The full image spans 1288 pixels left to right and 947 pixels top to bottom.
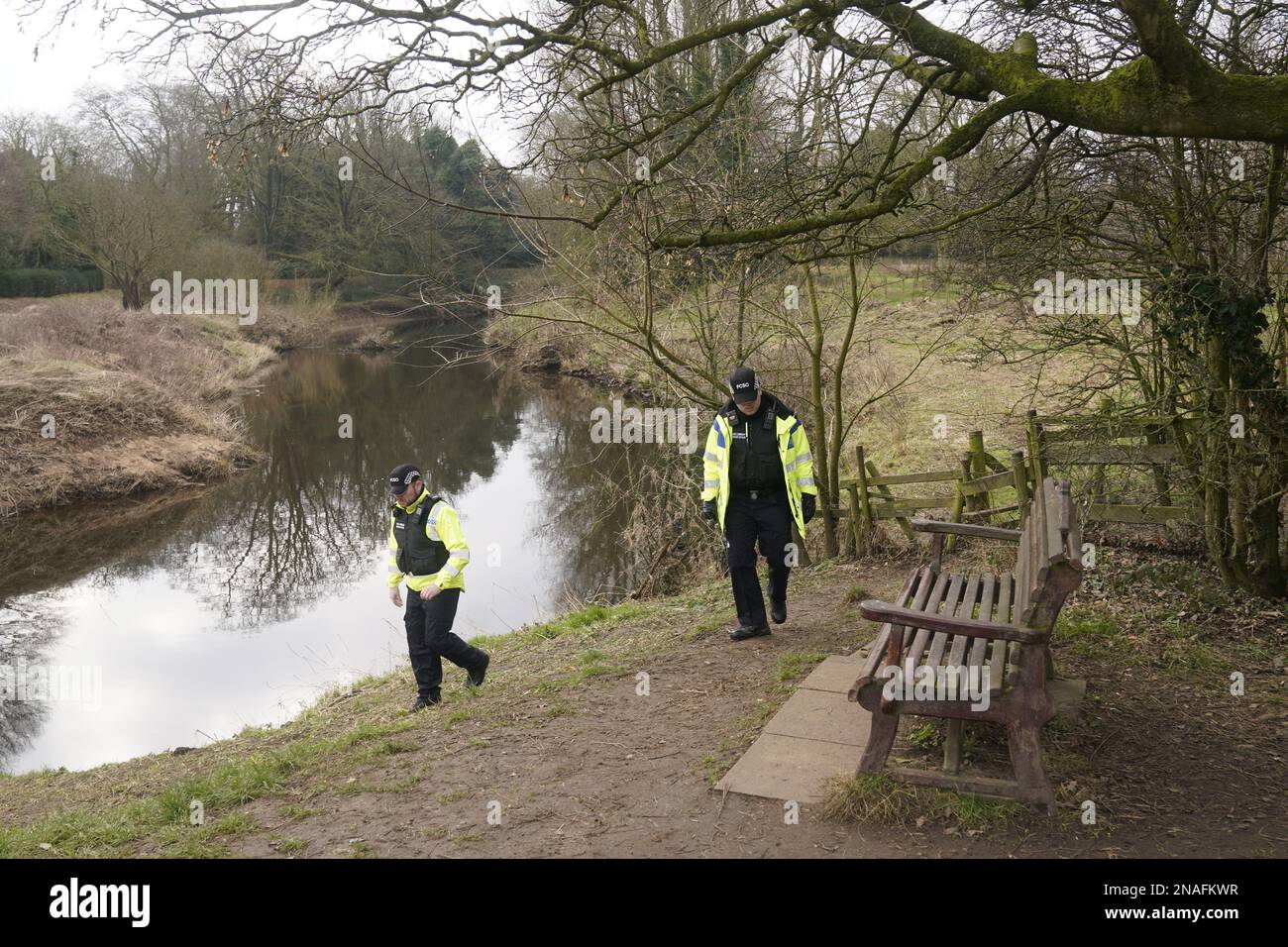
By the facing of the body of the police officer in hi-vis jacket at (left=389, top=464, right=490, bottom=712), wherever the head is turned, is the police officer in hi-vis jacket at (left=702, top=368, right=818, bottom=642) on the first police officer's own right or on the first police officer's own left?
on the first police officer's own left

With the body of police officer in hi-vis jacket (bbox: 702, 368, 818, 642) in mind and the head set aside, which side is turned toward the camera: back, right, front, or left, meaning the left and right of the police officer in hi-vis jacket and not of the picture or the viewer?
front

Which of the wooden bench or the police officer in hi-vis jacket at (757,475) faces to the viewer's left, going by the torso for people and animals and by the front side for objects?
the wooden bench

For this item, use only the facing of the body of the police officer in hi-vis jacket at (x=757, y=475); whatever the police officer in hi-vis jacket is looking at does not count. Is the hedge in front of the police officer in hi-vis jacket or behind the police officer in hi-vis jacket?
behind

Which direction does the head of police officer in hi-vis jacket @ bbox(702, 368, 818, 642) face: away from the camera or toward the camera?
toward the camera

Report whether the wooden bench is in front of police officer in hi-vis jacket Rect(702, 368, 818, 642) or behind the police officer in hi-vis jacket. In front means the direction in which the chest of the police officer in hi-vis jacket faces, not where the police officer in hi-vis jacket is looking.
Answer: in front

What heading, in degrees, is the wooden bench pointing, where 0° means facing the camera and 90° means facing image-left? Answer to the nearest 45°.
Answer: approximately 90°

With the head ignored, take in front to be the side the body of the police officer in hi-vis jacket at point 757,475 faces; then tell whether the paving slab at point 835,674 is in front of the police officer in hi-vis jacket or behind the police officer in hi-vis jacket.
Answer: in front

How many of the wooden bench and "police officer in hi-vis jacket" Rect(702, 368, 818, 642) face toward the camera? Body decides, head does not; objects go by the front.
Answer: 1

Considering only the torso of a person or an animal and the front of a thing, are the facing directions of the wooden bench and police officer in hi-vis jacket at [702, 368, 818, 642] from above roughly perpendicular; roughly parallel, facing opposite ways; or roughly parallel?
roughly perpendicular
